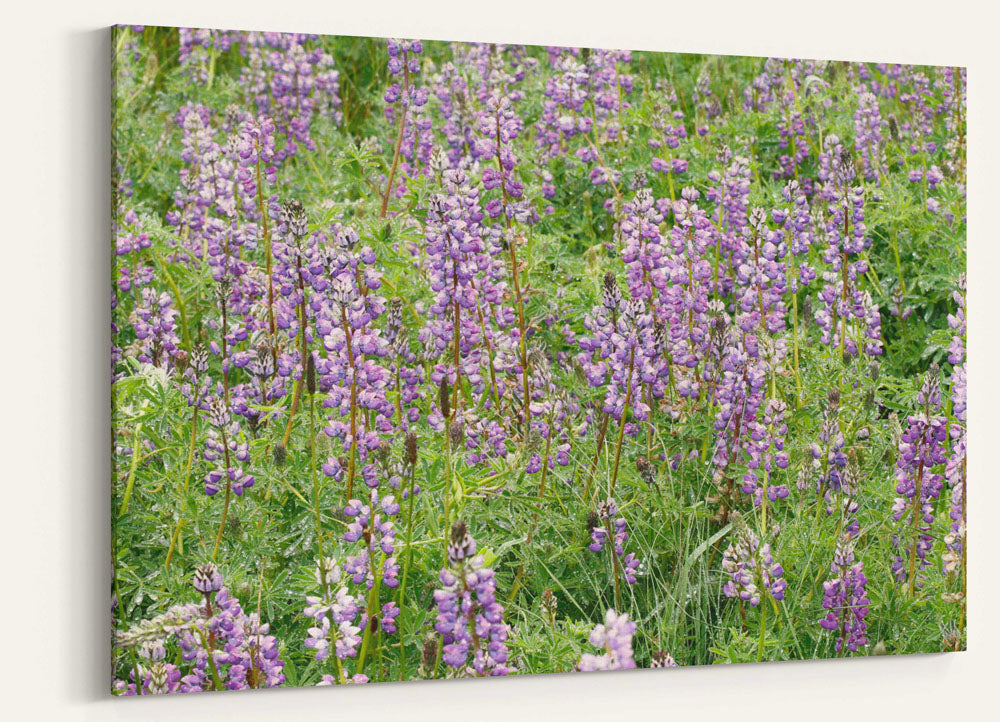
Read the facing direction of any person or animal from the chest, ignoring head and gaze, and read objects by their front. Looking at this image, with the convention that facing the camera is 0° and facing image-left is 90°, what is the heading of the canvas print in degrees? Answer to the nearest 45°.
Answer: approximately 315°
